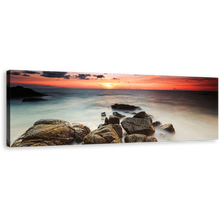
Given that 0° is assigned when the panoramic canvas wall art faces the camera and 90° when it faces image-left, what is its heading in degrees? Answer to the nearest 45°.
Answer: approximately 315°
